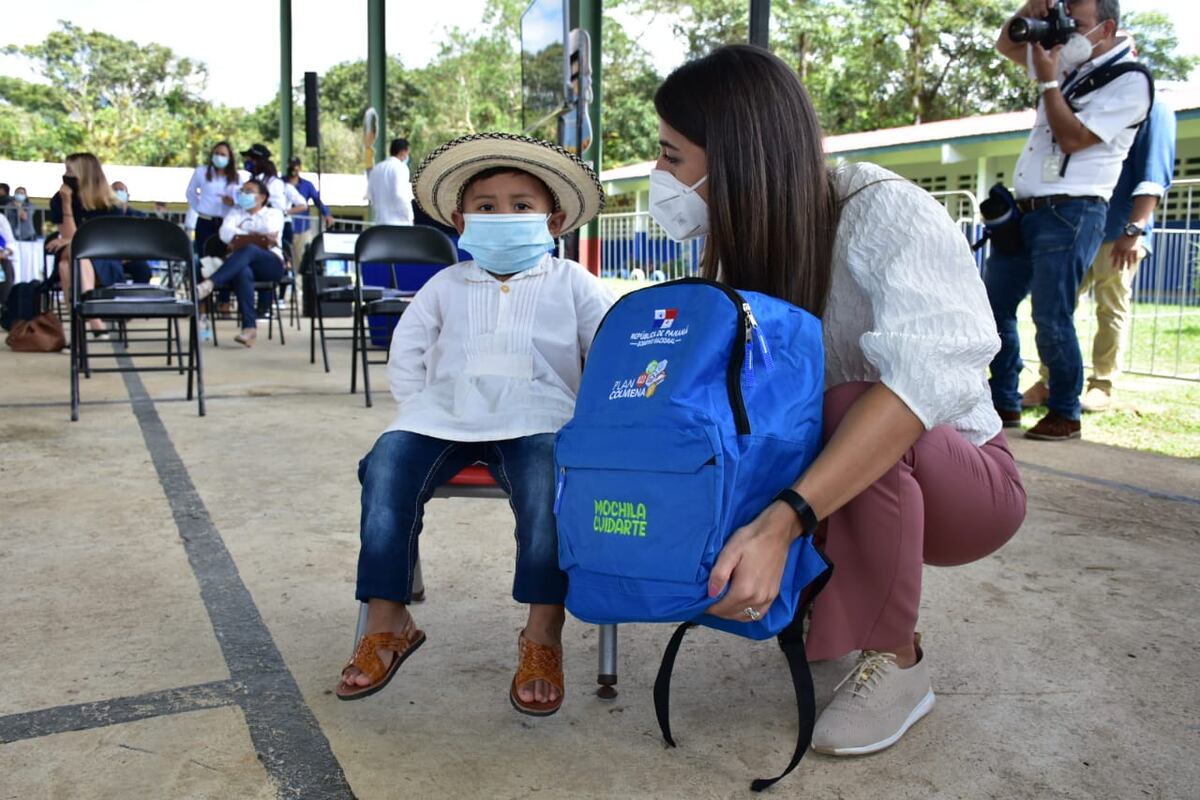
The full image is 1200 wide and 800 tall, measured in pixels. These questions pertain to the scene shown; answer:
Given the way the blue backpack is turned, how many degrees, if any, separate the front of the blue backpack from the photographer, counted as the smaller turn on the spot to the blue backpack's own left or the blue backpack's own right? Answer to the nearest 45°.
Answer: approximately 180°

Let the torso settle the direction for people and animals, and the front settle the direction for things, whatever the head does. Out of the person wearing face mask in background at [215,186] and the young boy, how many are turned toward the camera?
2

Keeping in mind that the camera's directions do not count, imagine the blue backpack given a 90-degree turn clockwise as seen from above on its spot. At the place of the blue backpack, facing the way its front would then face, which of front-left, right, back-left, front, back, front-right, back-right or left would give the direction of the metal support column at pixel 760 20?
front-right

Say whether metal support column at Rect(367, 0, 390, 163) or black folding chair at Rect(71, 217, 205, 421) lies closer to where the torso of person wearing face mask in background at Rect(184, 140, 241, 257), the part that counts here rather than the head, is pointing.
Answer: the black folding chair

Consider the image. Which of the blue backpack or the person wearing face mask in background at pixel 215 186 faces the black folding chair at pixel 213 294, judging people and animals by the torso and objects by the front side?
the person wearing face mask in background

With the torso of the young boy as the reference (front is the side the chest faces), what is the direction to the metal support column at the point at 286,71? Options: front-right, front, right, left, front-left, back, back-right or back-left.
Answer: back

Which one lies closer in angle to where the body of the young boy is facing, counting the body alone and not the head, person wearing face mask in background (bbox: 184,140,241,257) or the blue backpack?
the blue backpack

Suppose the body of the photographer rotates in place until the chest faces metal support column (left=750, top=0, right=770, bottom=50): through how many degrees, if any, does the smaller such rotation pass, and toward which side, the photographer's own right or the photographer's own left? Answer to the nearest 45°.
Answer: approximately 45° to the photographer's own right

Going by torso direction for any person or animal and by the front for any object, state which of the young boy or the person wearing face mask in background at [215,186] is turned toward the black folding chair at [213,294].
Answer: the person wearing face mask in background

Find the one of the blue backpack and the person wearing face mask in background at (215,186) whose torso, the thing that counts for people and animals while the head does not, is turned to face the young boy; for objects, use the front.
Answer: the person wearing face mask in background

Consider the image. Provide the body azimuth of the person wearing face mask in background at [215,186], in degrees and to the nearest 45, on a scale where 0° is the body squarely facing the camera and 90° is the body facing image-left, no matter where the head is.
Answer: approximately 0°

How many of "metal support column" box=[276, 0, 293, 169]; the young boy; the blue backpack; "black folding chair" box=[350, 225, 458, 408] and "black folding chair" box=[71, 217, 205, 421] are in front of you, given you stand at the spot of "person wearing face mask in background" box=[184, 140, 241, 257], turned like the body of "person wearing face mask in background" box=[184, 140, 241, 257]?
4
